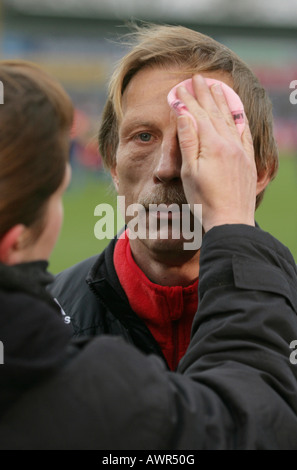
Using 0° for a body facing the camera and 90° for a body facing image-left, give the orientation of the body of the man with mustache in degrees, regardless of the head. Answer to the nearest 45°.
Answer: approximately 0°
